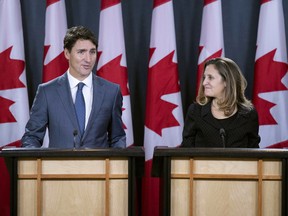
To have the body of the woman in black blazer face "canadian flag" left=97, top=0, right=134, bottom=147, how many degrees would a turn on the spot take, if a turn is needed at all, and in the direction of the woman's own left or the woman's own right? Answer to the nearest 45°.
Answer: approximately 135° to the woman's own right

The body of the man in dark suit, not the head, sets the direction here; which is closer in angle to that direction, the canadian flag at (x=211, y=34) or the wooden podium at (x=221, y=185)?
the wooden podium

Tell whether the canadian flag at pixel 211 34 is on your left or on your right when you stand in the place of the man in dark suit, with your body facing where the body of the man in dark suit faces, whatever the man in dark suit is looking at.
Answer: on your left

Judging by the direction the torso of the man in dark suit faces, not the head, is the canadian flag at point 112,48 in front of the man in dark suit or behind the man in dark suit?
behind
